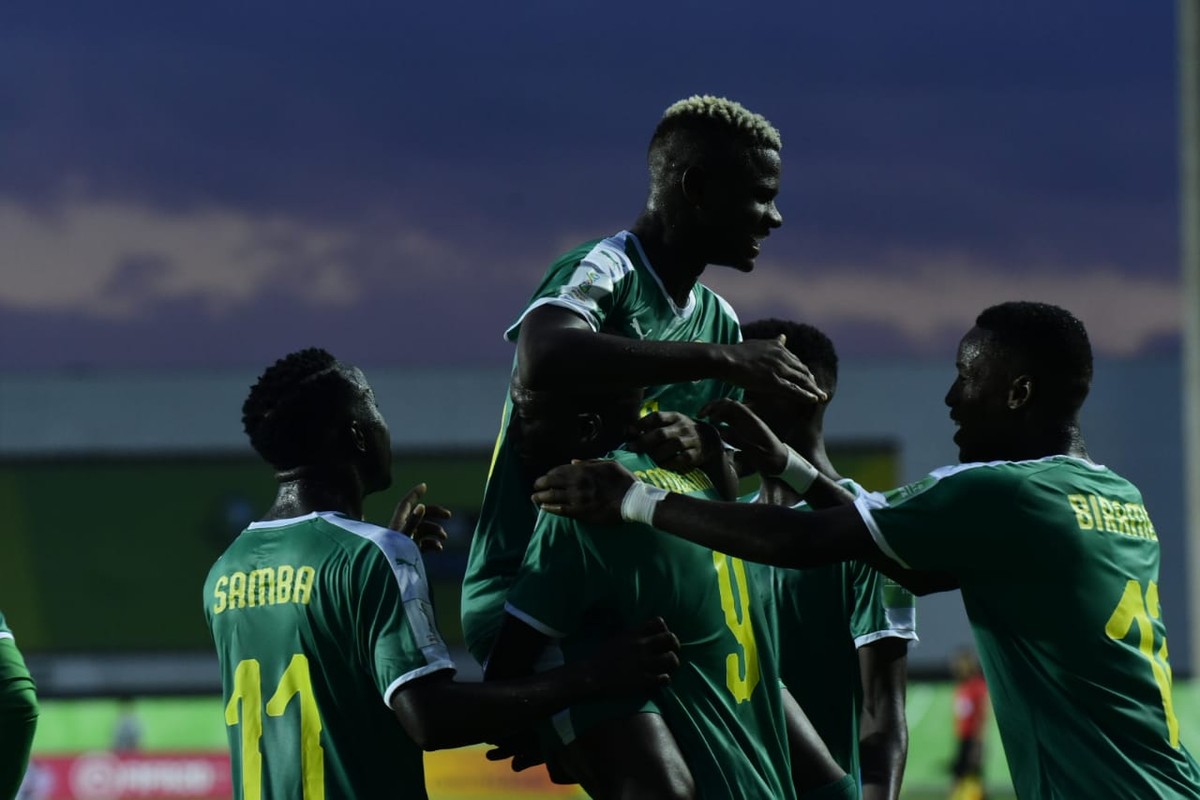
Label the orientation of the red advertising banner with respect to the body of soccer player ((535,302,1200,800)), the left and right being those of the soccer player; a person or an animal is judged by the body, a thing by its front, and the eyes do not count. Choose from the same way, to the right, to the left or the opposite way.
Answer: the opposite way

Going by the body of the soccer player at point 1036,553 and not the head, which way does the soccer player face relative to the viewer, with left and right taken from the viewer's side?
facing away from the viewer and to the left of the viewer

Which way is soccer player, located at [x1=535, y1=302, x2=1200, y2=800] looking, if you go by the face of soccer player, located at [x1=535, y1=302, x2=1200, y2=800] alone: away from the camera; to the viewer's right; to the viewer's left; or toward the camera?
to the viewer's left

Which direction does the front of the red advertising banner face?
toward the camera

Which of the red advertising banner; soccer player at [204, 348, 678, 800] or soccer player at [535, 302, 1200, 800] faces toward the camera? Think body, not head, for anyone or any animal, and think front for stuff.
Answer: the red advertising banner

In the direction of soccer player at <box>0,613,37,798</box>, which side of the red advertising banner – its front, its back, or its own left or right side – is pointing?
front

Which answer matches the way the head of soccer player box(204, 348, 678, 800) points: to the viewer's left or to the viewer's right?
to the viewer's right

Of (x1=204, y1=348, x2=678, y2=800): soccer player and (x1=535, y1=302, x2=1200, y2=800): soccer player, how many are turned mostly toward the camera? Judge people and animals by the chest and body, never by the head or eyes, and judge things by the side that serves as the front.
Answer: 0

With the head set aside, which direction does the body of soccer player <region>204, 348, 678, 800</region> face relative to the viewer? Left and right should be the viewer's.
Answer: facing away from the viewer and to the right of the viewer

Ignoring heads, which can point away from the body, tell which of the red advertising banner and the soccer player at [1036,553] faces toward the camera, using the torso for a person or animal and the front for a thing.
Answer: the red advertising banner

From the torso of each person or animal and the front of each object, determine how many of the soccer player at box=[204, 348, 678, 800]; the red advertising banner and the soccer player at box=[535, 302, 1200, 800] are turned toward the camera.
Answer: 1

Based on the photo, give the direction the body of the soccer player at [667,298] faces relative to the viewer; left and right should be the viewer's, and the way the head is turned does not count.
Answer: facing the viewer and to the right of the viewer
